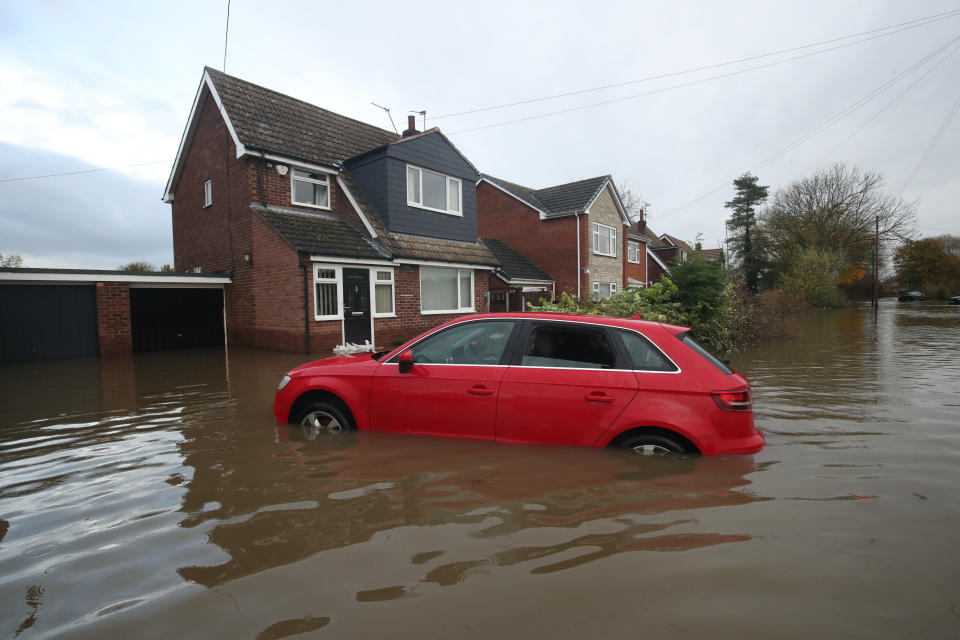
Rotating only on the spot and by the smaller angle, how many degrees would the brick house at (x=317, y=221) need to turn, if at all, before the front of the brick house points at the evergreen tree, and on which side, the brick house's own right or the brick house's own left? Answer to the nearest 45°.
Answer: approximately 90° to the brick house's own left

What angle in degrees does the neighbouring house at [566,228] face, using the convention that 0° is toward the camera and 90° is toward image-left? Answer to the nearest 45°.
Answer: approximately 315°

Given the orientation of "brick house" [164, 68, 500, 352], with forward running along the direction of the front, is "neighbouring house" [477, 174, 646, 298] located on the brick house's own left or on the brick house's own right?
on the brick house's own left

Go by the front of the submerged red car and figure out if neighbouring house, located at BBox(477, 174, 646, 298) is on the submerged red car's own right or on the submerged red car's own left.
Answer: on the submerged red car's own right

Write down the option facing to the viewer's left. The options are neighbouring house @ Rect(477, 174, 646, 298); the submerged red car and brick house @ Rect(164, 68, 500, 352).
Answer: the submerged red car

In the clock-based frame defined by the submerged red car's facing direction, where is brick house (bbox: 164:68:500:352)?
The brick house is roughly at 2 o'clock from the submerged red car.

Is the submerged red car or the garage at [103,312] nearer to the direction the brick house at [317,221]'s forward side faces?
the submerged red car

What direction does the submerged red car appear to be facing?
to the viewer's left

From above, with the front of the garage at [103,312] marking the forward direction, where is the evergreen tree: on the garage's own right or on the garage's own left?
on the garage's own left

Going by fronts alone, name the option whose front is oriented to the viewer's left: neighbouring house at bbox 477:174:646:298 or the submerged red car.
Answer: the submerged red car
